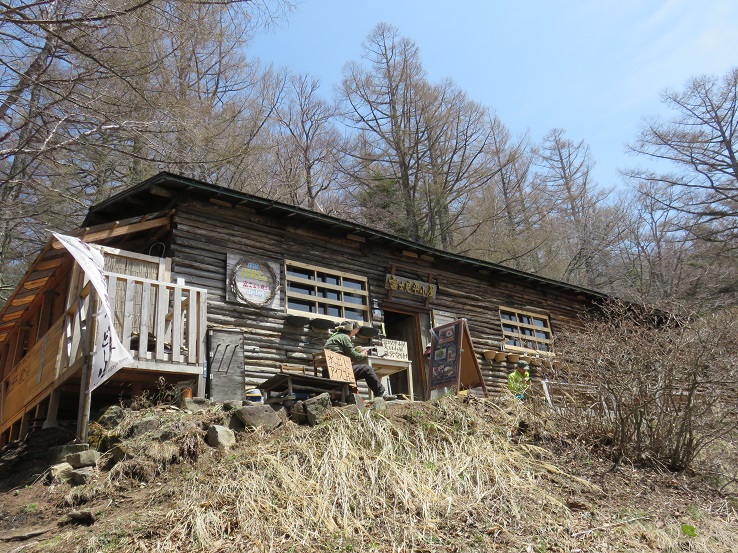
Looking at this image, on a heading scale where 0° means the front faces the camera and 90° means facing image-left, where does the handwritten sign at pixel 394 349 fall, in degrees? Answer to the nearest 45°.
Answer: approximately 0°

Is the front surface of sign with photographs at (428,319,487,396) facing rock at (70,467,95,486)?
yes

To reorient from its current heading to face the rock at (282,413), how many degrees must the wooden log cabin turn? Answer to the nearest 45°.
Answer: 0° — it already faces it

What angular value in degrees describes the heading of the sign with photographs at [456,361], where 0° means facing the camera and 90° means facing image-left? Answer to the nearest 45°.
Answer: approximately 45°

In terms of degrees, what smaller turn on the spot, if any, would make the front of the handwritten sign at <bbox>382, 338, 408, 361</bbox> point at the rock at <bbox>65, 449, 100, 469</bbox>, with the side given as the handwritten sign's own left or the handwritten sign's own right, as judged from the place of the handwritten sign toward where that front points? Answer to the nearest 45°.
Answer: approximately 45° to the handwritten sign's own right

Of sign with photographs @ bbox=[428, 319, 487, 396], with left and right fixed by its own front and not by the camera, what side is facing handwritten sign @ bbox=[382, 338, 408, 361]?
right

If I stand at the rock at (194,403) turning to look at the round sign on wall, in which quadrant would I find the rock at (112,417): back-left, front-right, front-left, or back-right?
back-left

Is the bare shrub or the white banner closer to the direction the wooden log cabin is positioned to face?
the bare shrub

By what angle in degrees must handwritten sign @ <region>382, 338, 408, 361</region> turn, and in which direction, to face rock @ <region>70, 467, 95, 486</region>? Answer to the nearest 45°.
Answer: approximately 45° to its right
